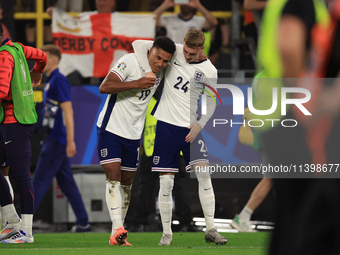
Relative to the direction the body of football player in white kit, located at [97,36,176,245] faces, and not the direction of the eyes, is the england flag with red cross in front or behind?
behind

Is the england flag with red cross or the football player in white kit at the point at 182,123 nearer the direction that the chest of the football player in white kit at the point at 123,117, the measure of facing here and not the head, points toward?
the football player in white kit

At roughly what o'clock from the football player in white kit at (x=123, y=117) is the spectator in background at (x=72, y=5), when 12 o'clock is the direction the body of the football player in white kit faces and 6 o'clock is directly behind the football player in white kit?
The spectator in background is roughly at 7 o'clock from the football player in white kit.

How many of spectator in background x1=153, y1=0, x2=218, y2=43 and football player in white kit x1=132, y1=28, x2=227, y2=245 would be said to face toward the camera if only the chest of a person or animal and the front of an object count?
2

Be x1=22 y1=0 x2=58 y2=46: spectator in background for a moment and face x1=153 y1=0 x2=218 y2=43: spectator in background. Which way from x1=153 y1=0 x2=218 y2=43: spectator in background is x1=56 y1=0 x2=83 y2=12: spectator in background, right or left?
left

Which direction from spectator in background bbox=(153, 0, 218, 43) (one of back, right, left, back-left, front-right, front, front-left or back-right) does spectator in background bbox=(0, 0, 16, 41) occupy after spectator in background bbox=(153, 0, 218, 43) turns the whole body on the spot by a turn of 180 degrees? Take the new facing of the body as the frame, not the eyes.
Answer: left

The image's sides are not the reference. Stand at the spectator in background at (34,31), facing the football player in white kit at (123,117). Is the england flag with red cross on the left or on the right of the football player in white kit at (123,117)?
left

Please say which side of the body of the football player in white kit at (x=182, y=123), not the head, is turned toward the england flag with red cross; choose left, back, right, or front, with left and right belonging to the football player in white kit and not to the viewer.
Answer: back

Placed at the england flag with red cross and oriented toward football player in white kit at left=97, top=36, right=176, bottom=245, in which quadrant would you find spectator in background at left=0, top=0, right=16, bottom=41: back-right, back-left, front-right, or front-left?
back-right

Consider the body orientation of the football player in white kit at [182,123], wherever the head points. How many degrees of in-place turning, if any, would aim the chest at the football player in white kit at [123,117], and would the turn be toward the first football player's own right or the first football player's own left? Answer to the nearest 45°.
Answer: approximately 90° to the first football player's own right

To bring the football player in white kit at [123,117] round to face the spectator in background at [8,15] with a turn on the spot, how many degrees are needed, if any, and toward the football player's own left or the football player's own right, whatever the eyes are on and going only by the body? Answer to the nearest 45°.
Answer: approximately 180°

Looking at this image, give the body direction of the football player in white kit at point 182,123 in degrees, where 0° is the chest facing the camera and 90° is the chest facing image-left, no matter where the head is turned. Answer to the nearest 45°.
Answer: approximately 0°

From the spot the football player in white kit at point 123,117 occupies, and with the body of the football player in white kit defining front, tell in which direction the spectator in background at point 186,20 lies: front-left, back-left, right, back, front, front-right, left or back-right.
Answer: back-left

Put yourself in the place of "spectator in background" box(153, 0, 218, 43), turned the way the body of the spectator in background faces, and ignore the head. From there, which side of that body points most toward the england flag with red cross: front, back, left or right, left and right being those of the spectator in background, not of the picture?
right
